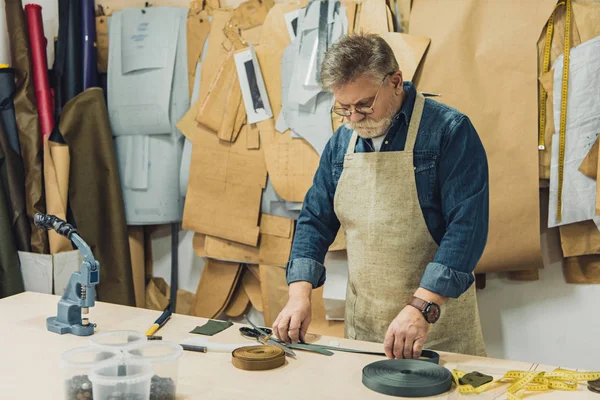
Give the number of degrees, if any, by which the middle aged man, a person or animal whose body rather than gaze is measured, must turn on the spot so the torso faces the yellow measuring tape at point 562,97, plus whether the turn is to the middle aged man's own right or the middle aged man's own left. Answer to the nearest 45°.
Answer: approximately 180°

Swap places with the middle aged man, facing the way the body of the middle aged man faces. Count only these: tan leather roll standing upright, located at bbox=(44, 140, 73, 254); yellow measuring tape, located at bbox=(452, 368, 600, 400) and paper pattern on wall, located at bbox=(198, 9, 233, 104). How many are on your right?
2

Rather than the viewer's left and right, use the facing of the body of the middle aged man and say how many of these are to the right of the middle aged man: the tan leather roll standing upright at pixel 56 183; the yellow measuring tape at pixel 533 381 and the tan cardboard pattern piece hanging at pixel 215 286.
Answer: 2

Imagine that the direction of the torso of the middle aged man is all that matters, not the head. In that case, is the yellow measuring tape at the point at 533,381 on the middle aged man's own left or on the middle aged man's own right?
on the middle aged man's own left

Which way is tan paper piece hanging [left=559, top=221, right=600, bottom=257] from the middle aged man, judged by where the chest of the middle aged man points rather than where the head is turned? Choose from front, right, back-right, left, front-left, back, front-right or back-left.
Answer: back

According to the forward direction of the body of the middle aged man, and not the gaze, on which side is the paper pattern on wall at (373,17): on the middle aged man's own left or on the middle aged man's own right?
on the middle aged man's own right

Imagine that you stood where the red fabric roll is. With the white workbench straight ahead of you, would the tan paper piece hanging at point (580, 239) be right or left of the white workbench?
left

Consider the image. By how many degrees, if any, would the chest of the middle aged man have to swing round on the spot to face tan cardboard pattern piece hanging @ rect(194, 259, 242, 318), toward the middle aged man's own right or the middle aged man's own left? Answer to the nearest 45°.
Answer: approximately 90° to the middle aged man's own right

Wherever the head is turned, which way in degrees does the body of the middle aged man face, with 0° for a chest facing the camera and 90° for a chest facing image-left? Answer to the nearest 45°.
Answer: approximately 45°

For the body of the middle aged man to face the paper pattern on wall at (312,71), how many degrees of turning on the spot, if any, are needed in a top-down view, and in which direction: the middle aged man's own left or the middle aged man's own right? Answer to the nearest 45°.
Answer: approximately 135° to the middle aged man's own right

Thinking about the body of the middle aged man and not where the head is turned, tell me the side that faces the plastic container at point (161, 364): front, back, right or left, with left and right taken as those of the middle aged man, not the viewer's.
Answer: front

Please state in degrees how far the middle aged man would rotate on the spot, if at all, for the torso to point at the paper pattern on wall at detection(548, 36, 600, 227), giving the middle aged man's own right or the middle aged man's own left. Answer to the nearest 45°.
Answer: approximately 180°

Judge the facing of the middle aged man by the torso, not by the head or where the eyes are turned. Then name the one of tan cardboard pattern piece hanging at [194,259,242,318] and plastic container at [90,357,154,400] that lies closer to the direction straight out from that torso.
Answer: the plastic container
